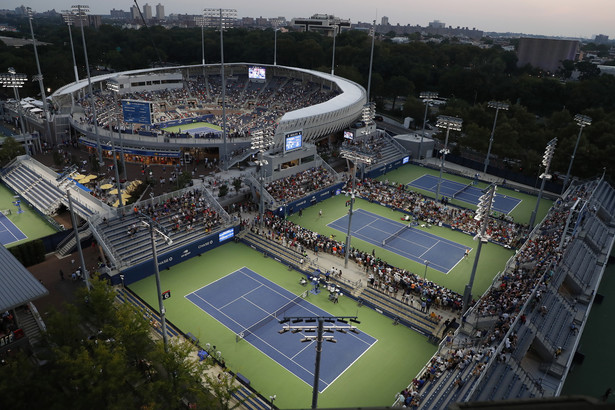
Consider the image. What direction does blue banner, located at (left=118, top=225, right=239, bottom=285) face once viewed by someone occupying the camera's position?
facing the viewer and to the right of the viewer

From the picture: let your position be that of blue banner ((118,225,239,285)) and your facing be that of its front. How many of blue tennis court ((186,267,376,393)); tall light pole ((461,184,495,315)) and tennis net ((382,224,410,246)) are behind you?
0

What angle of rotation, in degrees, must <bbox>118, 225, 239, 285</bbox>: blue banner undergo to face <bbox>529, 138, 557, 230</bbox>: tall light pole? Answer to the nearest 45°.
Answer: approximately 45° to its left

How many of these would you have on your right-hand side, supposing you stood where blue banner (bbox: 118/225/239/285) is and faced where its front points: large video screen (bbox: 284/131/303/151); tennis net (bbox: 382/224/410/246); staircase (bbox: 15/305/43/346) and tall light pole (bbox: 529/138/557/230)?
1

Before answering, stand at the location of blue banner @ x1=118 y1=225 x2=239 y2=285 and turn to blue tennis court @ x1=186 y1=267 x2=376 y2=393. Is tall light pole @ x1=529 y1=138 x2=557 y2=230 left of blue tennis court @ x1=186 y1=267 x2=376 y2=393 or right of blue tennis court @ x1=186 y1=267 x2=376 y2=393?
left

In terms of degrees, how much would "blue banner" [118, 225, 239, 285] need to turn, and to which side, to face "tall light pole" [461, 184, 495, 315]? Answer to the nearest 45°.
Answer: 0° — it already faces it

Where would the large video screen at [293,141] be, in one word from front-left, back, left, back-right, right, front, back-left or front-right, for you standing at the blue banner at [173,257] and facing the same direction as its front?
left

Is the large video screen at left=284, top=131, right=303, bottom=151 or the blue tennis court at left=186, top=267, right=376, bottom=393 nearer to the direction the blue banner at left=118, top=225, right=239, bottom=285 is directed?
the blue tennis court

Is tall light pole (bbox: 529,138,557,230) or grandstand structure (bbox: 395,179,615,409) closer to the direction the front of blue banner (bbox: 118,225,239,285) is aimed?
the grandstand structure

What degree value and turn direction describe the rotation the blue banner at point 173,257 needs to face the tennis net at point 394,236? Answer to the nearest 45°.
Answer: approximately 45° to its left

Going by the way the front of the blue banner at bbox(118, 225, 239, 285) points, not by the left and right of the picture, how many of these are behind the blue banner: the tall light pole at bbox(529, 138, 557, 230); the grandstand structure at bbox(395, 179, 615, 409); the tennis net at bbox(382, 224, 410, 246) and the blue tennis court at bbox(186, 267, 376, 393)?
0

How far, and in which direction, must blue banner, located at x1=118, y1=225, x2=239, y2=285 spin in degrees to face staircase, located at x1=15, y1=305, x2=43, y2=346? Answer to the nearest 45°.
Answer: approximately 90° to its right

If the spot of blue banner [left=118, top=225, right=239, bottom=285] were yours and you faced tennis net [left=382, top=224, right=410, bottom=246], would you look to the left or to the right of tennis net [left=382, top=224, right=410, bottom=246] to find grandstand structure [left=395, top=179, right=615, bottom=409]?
right

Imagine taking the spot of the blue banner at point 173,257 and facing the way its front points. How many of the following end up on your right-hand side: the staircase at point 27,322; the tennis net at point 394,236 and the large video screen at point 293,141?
1

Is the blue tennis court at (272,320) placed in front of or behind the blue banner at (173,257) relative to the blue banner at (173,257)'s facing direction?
in front

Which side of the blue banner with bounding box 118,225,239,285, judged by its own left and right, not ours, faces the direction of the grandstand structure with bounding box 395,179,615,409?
front
